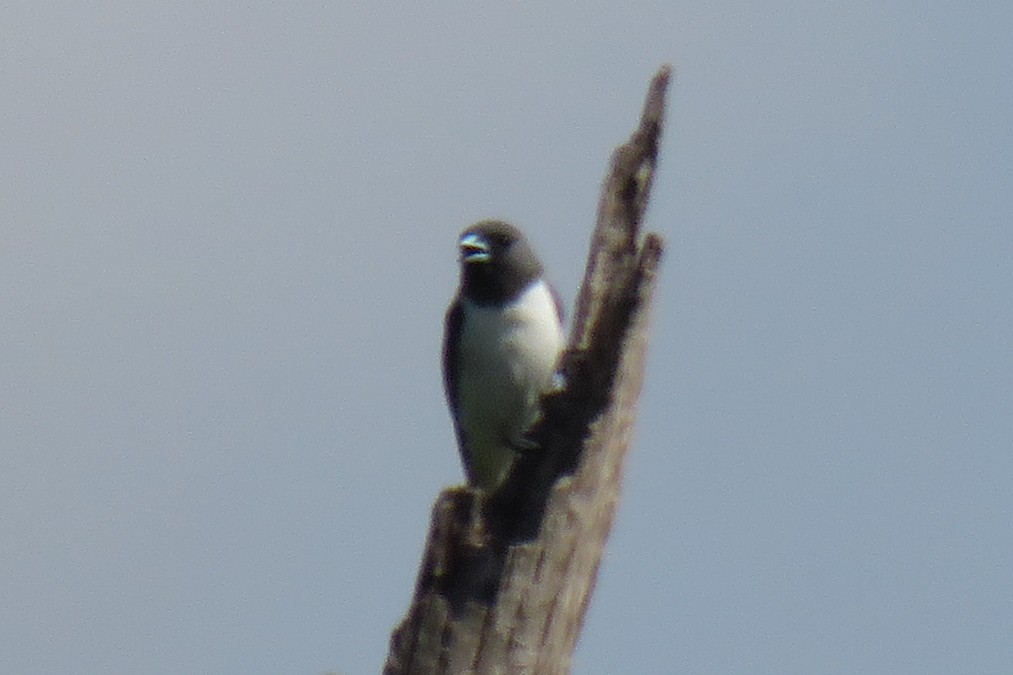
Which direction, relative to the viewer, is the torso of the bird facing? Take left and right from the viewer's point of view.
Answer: facing the viewer
